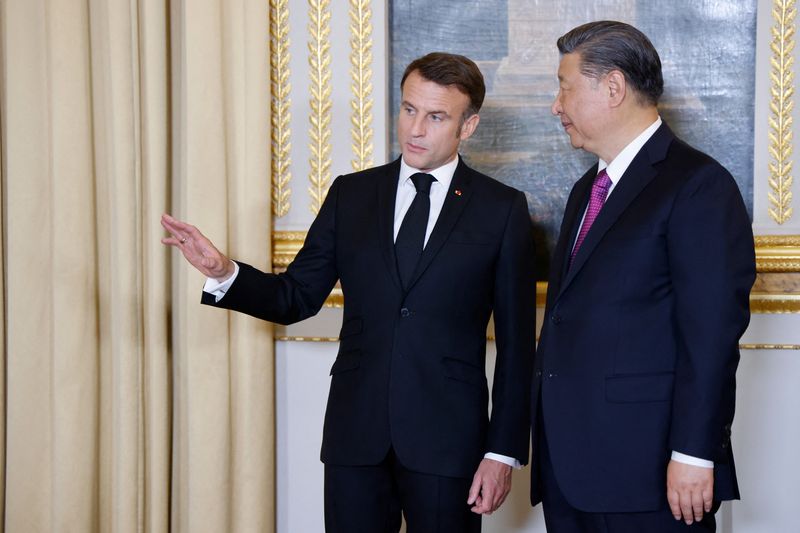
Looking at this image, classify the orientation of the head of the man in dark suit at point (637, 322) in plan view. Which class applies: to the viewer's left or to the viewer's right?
to the viewer's left

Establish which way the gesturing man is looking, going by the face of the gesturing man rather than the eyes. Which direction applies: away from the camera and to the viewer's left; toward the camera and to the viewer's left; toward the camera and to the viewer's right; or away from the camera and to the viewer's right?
toward the camera and to the viewer's left

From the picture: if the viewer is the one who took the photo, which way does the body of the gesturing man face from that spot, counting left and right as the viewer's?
facing the viewer

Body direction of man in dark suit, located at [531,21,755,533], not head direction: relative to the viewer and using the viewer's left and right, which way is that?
facing the viewer and to the left of the viewer

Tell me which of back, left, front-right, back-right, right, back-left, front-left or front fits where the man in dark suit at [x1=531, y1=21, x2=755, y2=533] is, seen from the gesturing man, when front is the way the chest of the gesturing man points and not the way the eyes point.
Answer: front-left

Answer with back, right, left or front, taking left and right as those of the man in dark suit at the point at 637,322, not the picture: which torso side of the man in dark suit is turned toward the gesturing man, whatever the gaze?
right

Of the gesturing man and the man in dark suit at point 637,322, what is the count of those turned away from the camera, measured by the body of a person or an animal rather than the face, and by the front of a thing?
0
